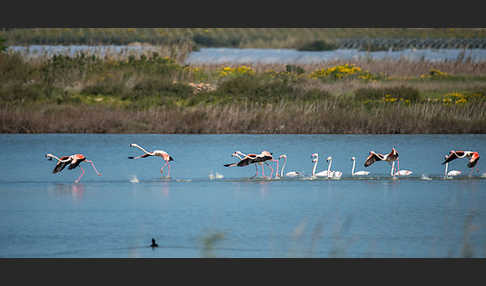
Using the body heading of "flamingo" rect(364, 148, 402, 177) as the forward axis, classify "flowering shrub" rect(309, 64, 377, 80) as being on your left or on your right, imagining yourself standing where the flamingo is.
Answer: on your right

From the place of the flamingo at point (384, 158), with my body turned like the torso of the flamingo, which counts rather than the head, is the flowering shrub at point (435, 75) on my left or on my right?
on my right

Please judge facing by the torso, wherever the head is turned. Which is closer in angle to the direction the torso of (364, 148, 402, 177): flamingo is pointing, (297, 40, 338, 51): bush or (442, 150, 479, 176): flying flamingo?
the bush

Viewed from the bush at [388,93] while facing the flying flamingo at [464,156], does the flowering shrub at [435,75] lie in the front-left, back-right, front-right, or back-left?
back-left

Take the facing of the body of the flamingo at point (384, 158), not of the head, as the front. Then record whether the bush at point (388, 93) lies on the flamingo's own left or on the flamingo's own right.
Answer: on the flamingo's own right

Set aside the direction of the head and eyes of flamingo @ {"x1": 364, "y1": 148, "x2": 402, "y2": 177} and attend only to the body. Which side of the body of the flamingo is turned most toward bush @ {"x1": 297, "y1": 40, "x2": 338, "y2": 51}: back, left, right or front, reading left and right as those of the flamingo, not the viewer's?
right
